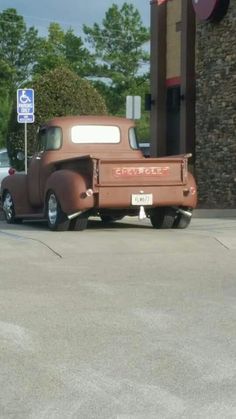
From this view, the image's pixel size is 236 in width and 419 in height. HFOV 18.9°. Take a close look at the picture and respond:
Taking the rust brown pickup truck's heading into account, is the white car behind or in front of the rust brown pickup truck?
in front

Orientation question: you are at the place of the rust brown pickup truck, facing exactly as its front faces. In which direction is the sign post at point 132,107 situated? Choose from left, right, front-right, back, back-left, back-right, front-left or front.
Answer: front-right

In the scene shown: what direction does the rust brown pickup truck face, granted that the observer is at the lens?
facing away from the viewer and to the left of the viewer

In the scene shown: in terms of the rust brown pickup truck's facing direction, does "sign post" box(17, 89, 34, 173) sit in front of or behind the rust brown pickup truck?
in front
